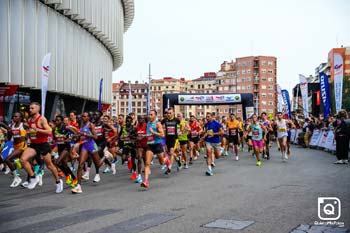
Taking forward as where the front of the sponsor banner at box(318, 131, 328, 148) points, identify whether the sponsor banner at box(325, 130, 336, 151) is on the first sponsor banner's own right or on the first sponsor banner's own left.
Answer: on the first sponsor banner's own left

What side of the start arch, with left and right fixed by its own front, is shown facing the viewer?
front

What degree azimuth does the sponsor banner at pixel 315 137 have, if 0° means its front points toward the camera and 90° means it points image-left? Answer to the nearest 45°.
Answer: approximately 45°

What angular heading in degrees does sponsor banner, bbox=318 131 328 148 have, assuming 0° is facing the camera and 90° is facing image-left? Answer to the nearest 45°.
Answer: approximately 45°

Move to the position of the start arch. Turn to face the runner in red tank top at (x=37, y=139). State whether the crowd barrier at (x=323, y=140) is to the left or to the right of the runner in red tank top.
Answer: left

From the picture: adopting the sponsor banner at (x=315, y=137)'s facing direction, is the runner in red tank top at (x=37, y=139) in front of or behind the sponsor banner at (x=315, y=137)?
in front

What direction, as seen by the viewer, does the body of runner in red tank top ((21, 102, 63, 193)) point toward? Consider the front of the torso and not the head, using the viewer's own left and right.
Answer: facing the viewer and to the left of the viewer
